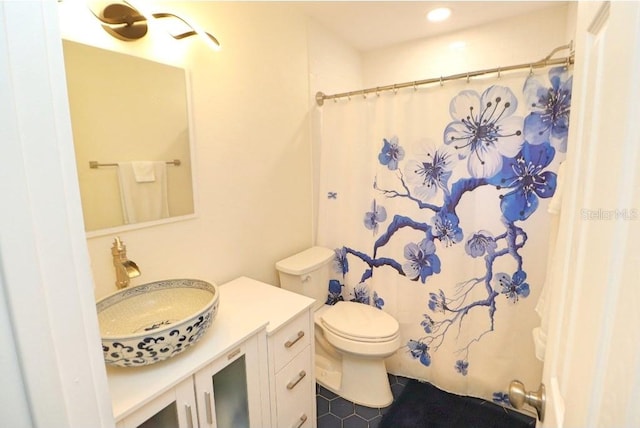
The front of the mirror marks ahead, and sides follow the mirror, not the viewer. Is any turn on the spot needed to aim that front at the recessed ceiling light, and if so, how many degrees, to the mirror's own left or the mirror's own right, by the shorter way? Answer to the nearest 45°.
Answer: approximately 45° to the mirror's own left

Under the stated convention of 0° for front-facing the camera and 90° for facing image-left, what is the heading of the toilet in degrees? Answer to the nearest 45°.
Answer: approximately 315°

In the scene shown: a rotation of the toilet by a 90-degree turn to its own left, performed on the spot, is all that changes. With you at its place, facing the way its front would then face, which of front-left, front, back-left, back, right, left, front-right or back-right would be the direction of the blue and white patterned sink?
back

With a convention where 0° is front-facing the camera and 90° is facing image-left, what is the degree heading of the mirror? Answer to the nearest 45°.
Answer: approximately 315°

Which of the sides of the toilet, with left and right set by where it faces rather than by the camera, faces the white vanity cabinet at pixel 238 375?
right
